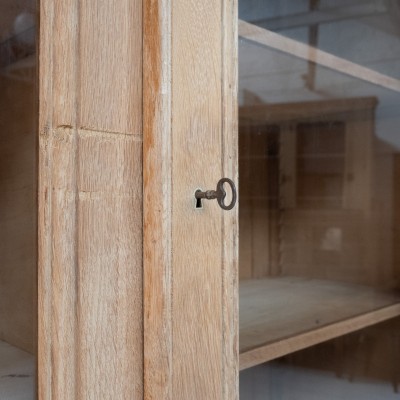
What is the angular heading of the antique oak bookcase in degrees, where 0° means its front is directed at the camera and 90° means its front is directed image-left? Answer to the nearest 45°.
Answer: approximately 315°
